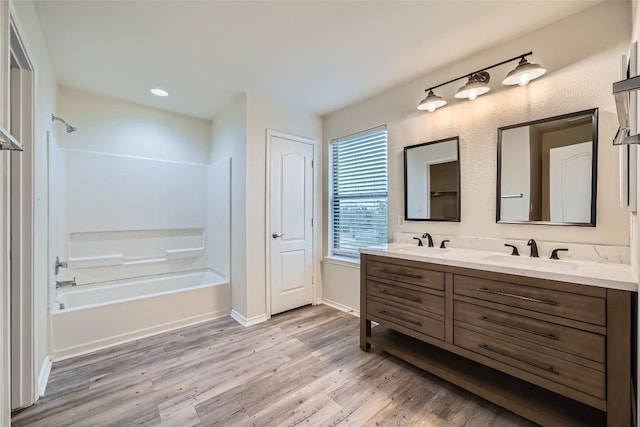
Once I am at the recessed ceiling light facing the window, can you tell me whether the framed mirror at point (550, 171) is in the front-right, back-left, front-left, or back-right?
front-right

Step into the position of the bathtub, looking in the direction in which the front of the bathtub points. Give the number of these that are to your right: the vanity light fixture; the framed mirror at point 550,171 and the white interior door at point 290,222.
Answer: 0

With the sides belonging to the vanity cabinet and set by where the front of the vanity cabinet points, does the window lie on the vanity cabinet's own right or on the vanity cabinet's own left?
on the vanity cabinet's own right

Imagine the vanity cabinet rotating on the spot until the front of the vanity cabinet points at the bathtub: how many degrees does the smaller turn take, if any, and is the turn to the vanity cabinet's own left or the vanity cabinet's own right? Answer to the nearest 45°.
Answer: approximately 45° to the vanity cabinet's own right

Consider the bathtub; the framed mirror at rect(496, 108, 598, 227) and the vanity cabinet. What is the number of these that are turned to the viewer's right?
0

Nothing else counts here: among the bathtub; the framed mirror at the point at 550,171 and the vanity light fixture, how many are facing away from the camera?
0

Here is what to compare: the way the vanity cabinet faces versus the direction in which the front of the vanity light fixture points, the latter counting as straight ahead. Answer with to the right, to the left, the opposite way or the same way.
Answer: the same way

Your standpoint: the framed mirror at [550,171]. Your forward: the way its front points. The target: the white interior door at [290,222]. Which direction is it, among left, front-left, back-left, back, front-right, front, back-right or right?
front-right

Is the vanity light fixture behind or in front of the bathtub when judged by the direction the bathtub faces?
in front

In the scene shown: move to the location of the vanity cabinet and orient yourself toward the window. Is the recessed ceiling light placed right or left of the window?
left

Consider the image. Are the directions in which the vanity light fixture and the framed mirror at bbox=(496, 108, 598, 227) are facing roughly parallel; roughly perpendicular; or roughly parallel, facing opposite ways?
roughly parallel

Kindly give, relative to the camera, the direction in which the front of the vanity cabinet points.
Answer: facing the viewer and to the left of the viewer

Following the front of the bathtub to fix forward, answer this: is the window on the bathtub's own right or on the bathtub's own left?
on the bathtub's own left

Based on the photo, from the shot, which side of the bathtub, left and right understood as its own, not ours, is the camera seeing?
front

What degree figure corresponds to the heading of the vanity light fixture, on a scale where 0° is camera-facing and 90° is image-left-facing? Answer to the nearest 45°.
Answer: approximately 45°

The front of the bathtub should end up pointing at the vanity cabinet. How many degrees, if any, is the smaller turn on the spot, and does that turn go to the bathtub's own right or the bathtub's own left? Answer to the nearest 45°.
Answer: approximately 45° to the bathtub's own left
